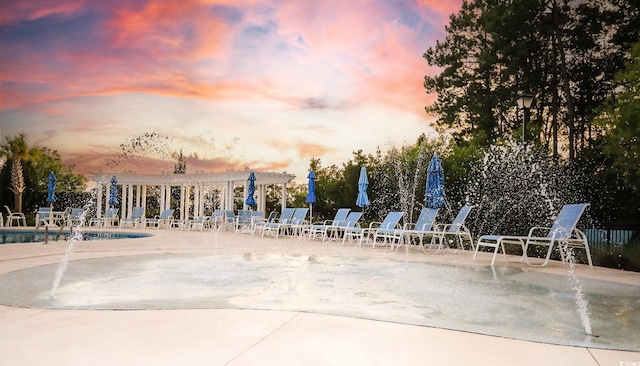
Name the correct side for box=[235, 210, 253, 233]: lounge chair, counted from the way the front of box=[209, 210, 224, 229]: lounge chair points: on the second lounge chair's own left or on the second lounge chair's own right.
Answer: on the second lounge chair's own left

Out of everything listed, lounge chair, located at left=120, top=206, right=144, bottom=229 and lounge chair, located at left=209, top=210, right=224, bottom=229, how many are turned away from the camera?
0

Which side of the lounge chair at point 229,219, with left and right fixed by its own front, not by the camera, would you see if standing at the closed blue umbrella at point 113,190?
right

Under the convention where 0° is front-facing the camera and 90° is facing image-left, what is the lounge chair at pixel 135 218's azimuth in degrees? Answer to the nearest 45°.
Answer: approximately 45°

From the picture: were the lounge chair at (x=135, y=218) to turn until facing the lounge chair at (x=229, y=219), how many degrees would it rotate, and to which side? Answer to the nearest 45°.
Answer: approximately 90° to its left

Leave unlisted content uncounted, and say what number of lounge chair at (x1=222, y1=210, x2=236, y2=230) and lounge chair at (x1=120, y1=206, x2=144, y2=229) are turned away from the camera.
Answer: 0

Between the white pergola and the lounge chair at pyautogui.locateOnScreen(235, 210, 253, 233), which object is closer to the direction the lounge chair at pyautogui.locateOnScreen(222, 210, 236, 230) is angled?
the lounge chair

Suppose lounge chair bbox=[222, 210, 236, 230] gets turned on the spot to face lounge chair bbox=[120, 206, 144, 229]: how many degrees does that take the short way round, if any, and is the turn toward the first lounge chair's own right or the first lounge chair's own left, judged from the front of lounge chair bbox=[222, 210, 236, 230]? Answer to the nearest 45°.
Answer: approximately 90° to the first lounge chair's own right

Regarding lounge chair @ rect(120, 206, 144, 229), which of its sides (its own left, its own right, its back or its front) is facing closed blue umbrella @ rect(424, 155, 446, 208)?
left

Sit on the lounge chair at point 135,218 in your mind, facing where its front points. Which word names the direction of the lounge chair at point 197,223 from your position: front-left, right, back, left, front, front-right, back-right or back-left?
left
